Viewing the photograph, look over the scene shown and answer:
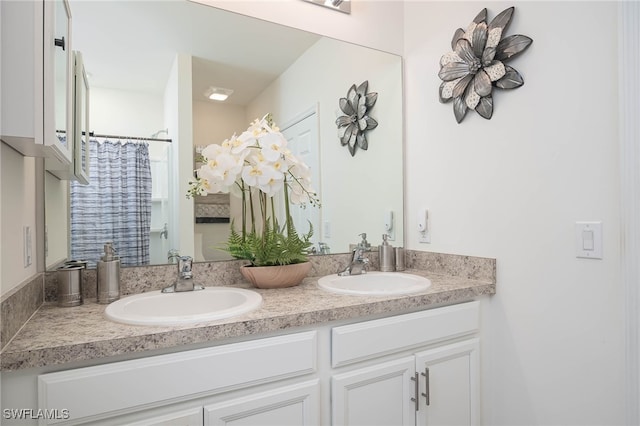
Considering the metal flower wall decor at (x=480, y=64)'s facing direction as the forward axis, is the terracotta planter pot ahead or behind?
ahead

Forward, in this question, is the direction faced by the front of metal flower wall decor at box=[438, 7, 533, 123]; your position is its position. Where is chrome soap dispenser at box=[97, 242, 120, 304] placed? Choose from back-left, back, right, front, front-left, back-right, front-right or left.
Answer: front

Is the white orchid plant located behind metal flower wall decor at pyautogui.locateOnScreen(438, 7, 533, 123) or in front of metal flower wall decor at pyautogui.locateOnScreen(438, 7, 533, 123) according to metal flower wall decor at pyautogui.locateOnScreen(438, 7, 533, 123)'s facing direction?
in front

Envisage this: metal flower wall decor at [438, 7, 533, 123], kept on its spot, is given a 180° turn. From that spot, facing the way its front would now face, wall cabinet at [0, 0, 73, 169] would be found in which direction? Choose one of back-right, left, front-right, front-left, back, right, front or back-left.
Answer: back
